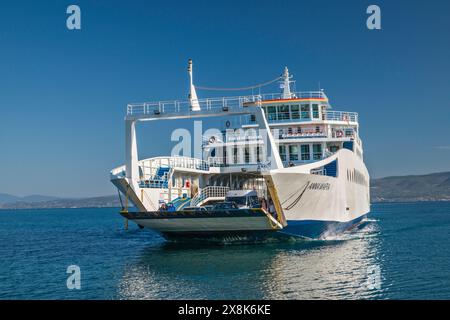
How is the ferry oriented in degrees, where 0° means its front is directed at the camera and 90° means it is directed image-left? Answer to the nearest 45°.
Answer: approximately 45°
